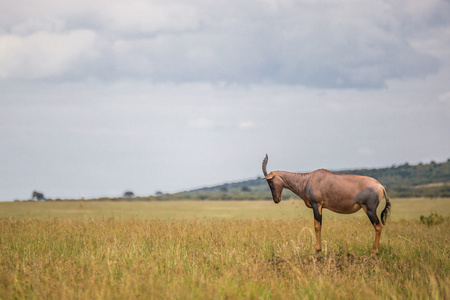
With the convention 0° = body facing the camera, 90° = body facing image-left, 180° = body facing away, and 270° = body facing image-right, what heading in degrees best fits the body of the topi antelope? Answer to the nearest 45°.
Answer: approximately 90°
